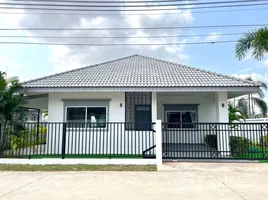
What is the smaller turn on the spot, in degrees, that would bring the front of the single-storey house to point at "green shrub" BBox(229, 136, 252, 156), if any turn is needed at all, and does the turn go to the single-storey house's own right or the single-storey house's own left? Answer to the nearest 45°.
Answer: approximately 45° to the single-storey house's own left

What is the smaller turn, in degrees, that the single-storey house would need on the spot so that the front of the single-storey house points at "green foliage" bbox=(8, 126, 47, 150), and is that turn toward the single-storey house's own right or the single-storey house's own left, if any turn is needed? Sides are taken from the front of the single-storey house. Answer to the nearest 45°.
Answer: approximately 45° to the single-storey house's own right

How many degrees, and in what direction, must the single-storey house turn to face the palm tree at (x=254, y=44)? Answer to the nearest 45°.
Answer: approximately 90° to its left

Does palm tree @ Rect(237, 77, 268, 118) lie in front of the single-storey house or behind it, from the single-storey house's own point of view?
behind

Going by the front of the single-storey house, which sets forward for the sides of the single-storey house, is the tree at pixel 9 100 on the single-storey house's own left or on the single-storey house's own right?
on the single-storey house's own right

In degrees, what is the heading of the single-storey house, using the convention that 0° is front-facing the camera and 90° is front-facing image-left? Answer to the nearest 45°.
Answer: approximately 0°

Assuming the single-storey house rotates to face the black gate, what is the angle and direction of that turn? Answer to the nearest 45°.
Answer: approximately 45° to its left

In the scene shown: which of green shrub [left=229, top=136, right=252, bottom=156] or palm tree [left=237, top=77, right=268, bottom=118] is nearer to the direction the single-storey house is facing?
the green shrub

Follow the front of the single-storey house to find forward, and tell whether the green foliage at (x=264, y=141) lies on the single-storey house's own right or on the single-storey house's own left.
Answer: on the single-storey house's own left
